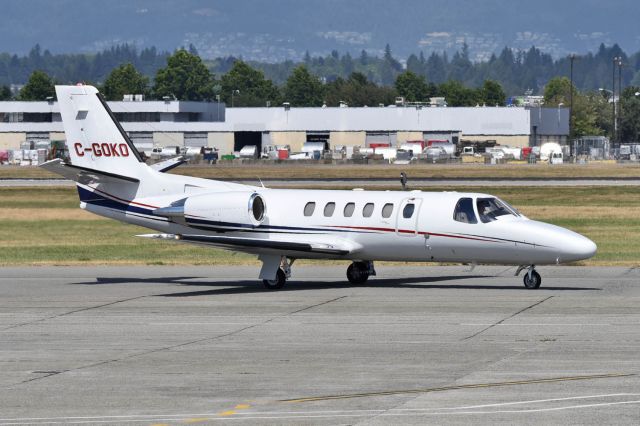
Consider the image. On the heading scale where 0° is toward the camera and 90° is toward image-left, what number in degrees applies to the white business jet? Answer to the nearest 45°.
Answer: approximately 315°
